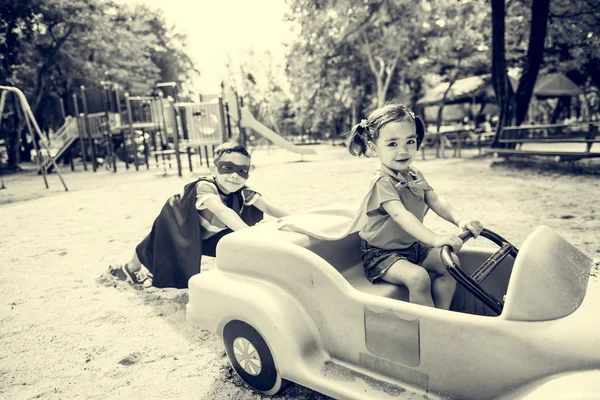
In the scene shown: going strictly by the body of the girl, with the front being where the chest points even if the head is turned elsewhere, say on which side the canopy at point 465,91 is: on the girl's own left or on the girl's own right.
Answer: on the girl's own left

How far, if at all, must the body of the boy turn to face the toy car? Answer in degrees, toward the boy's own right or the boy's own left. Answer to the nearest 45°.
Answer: approximately 45° to the boy's own right

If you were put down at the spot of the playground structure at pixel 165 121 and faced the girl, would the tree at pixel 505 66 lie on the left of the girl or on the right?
left

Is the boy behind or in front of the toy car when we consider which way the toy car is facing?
behind

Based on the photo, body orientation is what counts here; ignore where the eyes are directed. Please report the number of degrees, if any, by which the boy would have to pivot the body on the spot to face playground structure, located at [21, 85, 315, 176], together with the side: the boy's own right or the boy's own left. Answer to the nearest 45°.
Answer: approximately 135° to the boy's own left

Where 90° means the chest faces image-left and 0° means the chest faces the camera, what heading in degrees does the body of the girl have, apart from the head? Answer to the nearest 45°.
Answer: approximately 315°

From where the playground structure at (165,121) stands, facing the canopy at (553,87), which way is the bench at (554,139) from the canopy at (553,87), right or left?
right

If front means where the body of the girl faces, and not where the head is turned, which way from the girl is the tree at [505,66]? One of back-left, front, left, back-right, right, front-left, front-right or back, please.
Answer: back-left
